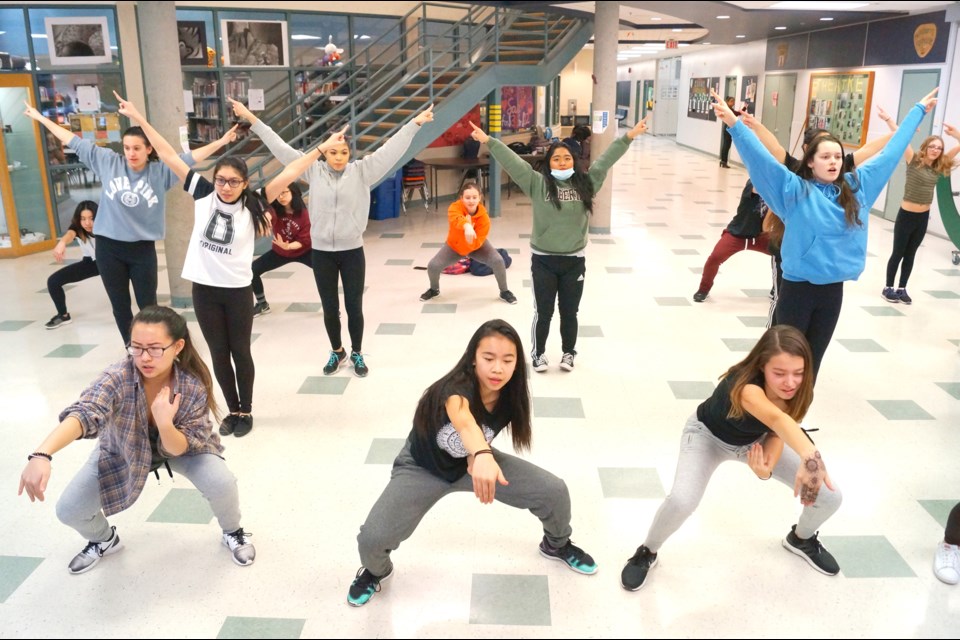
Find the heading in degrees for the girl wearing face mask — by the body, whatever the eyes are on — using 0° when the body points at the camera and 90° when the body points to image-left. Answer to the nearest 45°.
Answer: approximately 0°

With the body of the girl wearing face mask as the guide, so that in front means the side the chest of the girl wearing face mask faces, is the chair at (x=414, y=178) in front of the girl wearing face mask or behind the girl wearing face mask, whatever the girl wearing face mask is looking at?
behind

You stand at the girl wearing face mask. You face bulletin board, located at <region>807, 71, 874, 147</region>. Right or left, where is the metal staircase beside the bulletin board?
left

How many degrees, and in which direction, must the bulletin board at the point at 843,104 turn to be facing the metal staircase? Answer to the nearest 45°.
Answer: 0° — it already faces it

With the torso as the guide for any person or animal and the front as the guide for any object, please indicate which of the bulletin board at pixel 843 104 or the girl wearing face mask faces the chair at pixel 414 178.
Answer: the bulletin board

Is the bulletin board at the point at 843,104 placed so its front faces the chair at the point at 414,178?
yes

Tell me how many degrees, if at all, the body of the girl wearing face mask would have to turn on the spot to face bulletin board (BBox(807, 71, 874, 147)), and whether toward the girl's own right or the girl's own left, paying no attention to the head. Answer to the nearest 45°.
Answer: approximately 135° to the girl's own left

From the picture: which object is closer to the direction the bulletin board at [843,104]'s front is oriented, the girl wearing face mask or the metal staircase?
the metal staircase

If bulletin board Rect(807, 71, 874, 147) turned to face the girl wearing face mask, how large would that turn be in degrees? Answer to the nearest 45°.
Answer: approximately 45° to its left

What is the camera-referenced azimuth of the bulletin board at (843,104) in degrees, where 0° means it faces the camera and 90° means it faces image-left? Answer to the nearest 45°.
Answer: approximately 45°
